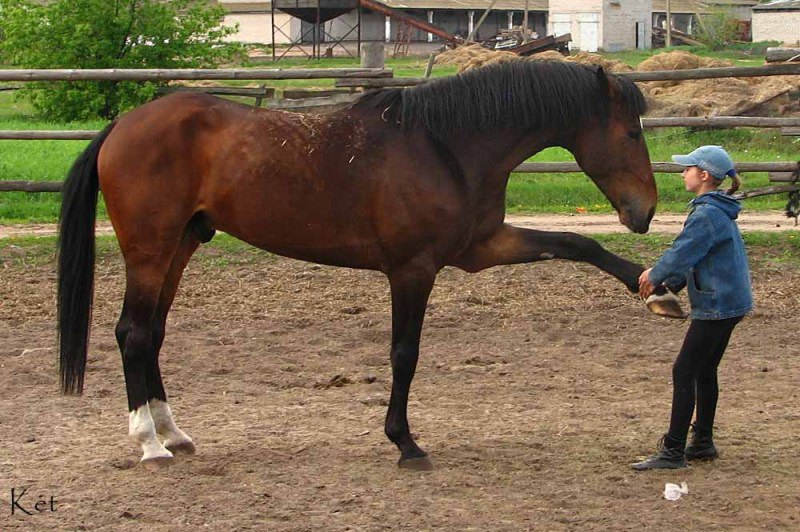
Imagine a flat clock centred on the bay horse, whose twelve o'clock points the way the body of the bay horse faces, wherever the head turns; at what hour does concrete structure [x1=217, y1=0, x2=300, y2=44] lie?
The concrete structure is roughly at 9 o'clock from the bay horse.

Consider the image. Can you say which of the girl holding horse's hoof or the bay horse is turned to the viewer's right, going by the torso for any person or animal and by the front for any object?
the bay horse

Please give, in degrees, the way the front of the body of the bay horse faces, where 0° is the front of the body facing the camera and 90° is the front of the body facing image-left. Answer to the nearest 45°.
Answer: approximately 270°

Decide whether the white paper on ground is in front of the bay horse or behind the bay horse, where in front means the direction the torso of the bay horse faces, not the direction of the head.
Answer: in front

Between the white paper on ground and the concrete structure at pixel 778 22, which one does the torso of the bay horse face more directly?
the white paper on ground

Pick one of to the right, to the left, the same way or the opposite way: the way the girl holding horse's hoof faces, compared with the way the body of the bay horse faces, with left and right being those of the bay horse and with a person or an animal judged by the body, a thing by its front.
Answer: the opposite way

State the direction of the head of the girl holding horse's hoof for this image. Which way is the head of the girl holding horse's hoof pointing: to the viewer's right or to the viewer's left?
to the viewer's left

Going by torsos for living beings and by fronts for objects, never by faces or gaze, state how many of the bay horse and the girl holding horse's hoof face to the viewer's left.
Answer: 1

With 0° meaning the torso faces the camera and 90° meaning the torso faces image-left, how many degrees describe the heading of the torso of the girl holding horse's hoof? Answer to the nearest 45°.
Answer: approximately 90°

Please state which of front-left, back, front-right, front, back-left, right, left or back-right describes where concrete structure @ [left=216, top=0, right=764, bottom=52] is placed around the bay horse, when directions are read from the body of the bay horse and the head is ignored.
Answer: left

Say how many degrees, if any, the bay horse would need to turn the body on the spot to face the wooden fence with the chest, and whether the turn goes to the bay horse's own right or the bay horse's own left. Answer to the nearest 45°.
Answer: approximately 90° to the bay horse's own left
